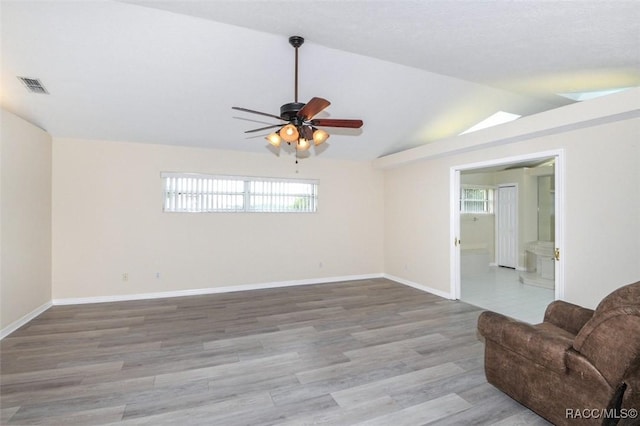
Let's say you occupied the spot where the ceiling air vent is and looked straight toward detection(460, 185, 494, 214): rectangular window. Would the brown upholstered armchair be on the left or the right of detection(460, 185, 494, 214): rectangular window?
right

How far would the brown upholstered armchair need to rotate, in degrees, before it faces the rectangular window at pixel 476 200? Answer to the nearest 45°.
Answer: approximately 45° to its right

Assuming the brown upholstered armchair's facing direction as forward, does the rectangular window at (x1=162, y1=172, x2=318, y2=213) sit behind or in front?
in front

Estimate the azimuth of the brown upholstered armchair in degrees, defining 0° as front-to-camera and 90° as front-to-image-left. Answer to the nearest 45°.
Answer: approximately 135°
